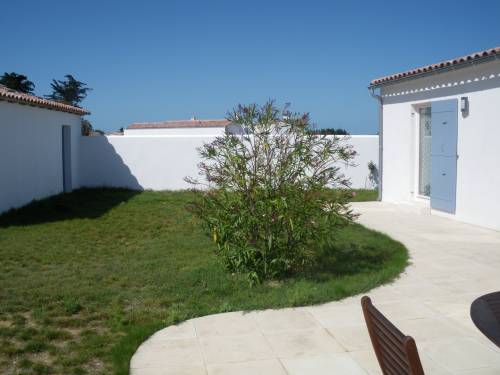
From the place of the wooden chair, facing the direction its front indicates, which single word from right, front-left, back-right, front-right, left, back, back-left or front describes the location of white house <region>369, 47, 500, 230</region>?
front-left

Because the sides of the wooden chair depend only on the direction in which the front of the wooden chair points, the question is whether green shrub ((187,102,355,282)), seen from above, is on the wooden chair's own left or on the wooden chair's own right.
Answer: on the wooden chair's own left

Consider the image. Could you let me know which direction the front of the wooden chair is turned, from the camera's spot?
facing away from the viewer and to the right of the viewer

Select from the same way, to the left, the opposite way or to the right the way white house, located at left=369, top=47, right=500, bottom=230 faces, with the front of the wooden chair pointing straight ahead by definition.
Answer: the opposite way

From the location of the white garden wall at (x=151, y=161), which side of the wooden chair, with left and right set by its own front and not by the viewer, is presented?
left

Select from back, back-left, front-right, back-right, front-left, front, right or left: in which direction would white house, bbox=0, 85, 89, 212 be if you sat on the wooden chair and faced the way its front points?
left

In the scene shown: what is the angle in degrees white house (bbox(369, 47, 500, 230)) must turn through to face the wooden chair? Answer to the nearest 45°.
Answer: approximately 45° to its left

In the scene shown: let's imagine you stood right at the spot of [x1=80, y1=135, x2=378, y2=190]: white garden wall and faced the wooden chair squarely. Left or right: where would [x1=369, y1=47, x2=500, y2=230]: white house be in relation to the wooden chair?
left

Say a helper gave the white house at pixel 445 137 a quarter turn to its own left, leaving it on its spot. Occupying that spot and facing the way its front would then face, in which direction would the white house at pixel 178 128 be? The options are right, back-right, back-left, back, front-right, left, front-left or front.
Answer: back

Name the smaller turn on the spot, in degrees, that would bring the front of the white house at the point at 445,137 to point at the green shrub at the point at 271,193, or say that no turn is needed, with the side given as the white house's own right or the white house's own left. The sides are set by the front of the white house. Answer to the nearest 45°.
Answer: approximately 45° to the white house's own left
